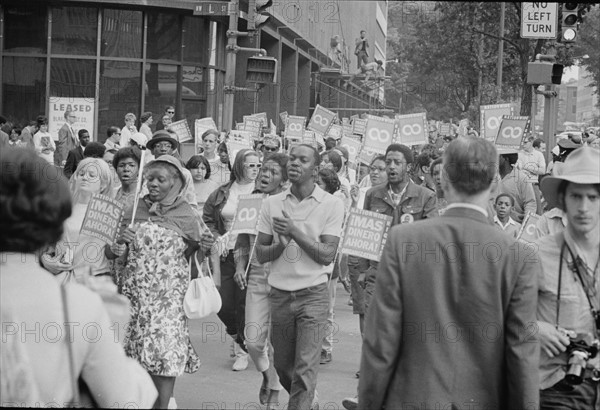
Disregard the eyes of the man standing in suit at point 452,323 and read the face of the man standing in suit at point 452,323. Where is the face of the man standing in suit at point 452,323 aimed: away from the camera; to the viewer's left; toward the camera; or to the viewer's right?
away from the camera

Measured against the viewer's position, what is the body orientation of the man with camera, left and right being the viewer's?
facing the viewer

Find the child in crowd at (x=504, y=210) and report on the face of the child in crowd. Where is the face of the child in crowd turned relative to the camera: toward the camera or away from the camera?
toward the camera

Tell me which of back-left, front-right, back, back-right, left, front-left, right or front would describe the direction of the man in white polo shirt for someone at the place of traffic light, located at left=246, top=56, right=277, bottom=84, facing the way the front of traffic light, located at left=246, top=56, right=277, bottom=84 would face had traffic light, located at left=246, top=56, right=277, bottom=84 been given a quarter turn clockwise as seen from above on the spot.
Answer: left

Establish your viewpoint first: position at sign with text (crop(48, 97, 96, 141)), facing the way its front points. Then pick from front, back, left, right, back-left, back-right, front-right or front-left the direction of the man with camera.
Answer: front

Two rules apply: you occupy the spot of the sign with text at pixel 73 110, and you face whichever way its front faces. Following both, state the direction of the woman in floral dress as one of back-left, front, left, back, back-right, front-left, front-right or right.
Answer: front

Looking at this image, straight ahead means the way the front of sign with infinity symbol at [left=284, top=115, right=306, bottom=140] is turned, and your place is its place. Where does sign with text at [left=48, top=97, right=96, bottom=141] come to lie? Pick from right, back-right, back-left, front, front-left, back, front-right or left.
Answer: back-right

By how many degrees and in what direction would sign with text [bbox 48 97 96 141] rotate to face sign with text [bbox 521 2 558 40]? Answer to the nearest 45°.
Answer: approximately 45° to its left

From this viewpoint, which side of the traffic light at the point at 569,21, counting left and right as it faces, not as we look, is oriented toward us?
front

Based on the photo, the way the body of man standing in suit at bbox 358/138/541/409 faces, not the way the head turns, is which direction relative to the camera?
away from the camera

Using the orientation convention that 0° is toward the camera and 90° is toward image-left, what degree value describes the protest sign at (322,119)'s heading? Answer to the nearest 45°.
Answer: approximately 0°

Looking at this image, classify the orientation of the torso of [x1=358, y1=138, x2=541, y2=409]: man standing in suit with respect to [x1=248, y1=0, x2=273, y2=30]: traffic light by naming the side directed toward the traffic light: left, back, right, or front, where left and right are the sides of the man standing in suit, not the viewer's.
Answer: front
